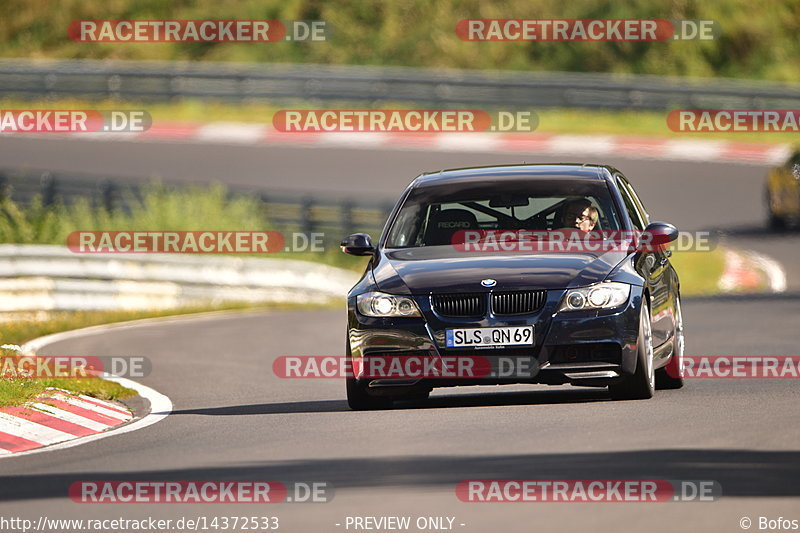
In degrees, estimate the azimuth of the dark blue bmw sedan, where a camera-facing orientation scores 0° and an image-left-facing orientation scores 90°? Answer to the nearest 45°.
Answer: approximately 0°

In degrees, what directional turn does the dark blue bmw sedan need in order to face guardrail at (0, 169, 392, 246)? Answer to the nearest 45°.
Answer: approximately 180°

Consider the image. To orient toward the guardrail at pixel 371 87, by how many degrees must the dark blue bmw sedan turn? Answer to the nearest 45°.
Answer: approximately 180°

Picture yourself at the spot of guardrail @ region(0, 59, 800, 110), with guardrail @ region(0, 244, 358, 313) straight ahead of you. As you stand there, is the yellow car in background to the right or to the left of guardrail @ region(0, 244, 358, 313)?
left

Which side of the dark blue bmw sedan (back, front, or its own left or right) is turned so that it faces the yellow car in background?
back

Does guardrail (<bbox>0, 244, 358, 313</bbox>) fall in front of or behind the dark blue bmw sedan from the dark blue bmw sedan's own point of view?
behind
